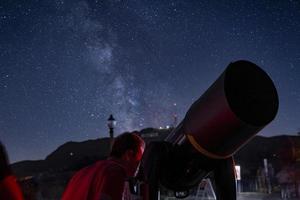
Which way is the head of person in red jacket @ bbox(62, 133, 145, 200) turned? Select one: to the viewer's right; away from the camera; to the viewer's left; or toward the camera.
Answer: to the viewer's right

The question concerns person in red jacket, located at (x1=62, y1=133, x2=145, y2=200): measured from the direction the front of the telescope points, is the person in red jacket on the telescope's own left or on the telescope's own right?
on the telescope's own right

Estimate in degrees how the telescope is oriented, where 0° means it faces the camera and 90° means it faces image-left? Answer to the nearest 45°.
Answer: approximately 315°

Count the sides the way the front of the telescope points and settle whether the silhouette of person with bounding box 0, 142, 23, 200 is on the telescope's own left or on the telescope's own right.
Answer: on the telescope's own right
